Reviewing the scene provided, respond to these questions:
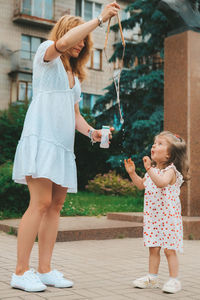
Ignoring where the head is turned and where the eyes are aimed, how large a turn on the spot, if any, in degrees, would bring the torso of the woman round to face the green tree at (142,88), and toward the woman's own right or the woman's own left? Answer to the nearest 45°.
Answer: approximately 135° to the woman's own left

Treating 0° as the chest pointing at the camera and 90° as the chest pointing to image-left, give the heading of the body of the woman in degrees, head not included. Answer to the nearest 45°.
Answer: approximately 315°

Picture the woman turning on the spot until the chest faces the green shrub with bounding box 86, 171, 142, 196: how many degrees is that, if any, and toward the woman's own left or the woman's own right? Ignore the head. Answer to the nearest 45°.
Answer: approximately 135° to the woman's own left

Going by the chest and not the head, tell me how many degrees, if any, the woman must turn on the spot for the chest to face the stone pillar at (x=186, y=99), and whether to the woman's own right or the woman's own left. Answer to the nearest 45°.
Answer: approximately 90° to the woman's own left

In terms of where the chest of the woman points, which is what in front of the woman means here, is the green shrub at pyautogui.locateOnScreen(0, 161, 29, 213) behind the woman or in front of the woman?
behind

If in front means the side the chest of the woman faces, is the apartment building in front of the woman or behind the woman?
behind
